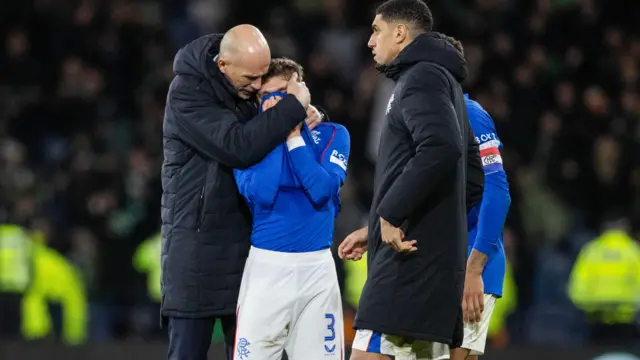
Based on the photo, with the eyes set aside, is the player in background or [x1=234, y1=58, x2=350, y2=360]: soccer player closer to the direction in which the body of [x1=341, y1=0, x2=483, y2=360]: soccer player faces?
the soccer player

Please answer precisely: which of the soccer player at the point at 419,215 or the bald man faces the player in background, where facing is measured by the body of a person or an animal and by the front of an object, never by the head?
the bald man

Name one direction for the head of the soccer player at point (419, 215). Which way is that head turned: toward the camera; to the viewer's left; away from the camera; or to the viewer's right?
to the viewer's left

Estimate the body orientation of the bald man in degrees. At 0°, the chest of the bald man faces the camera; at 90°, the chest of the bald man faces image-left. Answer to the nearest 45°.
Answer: approximately 270°

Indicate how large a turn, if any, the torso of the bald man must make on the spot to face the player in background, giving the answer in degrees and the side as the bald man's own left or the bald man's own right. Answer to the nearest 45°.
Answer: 0° — they already face them

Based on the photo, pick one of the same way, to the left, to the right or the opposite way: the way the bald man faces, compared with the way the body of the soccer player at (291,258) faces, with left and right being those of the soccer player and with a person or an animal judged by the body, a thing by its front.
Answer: to the left

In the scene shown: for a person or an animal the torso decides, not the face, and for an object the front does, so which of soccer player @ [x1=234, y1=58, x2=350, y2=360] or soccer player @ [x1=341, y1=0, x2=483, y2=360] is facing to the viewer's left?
soccer player @ [x1=341, y1=0, x2=483, y2=360]

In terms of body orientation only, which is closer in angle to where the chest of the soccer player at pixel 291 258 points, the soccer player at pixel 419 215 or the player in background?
the soccer player

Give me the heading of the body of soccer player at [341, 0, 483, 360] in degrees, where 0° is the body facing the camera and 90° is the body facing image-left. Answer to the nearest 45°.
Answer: approximately 90°

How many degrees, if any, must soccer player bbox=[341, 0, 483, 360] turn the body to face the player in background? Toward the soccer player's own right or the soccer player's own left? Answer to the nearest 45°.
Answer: approximately 135° to the soccer player's own right

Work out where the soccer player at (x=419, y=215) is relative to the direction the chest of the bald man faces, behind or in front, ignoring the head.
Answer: in front

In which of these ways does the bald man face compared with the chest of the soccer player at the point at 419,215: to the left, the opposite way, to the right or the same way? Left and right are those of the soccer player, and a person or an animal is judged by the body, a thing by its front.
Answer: the opposite way
